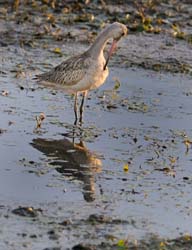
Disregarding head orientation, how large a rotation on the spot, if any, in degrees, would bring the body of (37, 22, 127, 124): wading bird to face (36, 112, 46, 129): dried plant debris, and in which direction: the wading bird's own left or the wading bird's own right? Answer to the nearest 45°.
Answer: approximately 135° to the wading bird's own right

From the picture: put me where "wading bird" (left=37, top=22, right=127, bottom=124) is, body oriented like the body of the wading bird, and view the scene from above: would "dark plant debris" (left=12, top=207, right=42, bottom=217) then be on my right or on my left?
on my right

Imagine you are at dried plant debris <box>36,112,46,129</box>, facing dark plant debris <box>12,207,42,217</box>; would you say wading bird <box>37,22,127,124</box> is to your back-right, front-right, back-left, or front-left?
back-left

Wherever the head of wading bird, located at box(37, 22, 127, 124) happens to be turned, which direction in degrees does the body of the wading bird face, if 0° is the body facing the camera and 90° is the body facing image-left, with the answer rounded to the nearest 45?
approximately 270°
